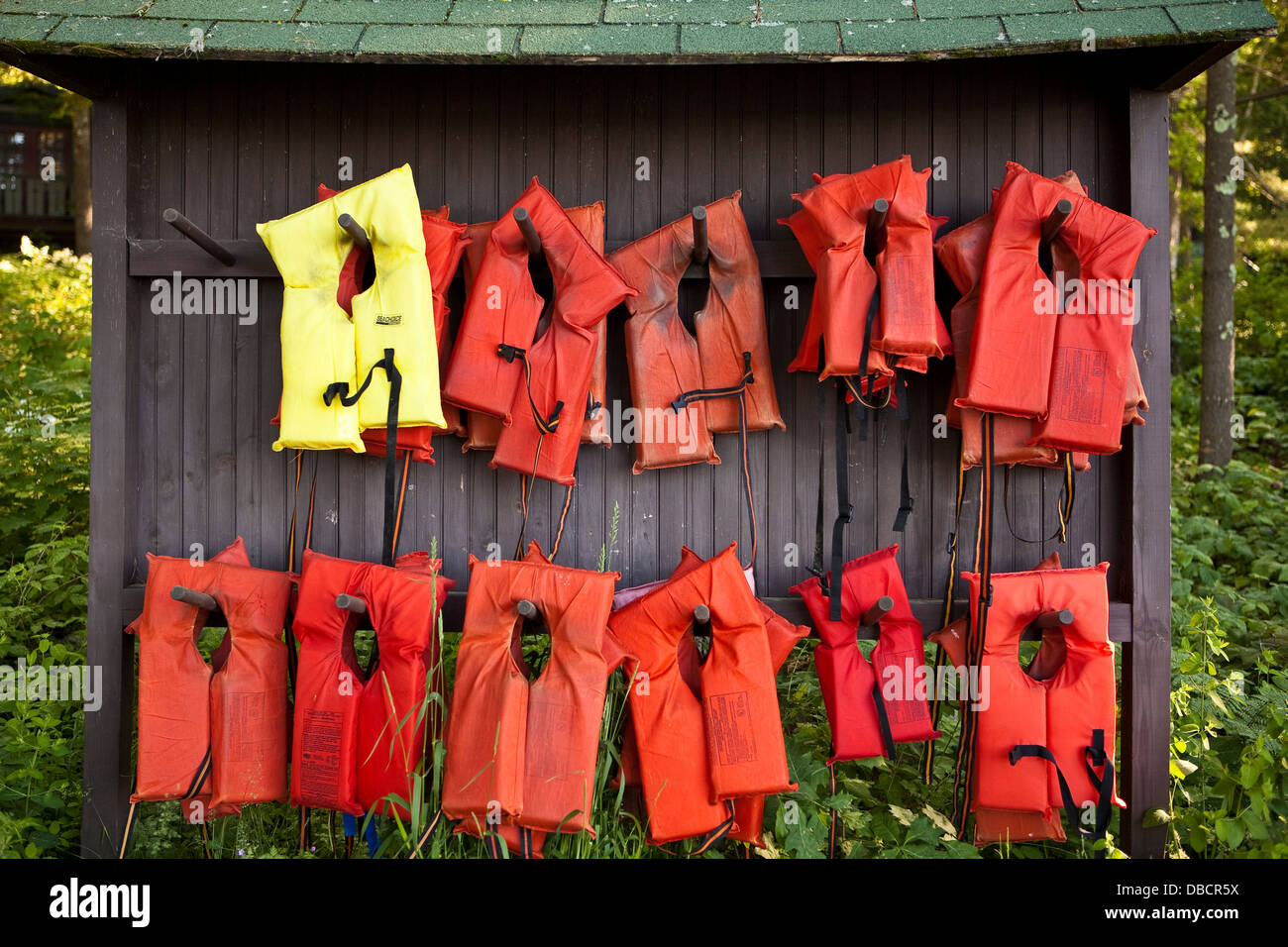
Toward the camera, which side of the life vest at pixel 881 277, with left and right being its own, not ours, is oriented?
front

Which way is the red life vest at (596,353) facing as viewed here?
toward the camera

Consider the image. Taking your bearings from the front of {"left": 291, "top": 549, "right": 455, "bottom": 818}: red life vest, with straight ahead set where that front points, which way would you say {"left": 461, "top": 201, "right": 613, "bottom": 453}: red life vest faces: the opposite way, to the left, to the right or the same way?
the same way

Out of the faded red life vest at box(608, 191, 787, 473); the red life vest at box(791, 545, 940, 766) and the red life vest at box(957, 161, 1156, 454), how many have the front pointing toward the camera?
3

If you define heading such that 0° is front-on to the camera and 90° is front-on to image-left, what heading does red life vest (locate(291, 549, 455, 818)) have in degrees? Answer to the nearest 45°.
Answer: approximately 0°

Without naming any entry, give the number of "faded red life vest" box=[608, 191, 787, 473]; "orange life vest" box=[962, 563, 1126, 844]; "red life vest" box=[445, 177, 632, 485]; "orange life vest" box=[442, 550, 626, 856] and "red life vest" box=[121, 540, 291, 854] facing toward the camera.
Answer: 5

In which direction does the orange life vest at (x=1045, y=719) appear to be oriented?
toward the camera

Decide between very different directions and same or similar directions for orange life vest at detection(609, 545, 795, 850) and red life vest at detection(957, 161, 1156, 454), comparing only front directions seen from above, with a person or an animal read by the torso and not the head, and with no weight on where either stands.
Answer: same or similar directions

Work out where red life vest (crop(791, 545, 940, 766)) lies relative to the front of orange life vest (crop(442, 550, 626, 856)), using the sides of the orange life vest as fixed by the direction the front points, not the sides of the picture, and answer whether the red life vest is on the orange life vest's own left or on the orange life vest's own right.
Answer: on the orange life vest's own left

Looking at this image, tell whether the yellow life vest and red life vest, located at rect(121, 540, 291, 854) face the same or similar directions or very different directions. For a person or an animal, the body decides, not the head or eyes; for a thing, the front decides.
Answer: same or similar directions

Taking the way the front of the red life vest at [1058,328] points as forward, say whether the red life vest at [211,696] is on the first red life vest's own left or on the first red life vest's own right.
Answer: on the first red life vest's own right

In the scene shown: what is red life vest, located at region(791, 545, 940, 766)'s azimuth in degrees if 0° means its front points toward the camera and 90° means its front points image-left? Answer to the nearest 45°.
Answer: approximately 0°
